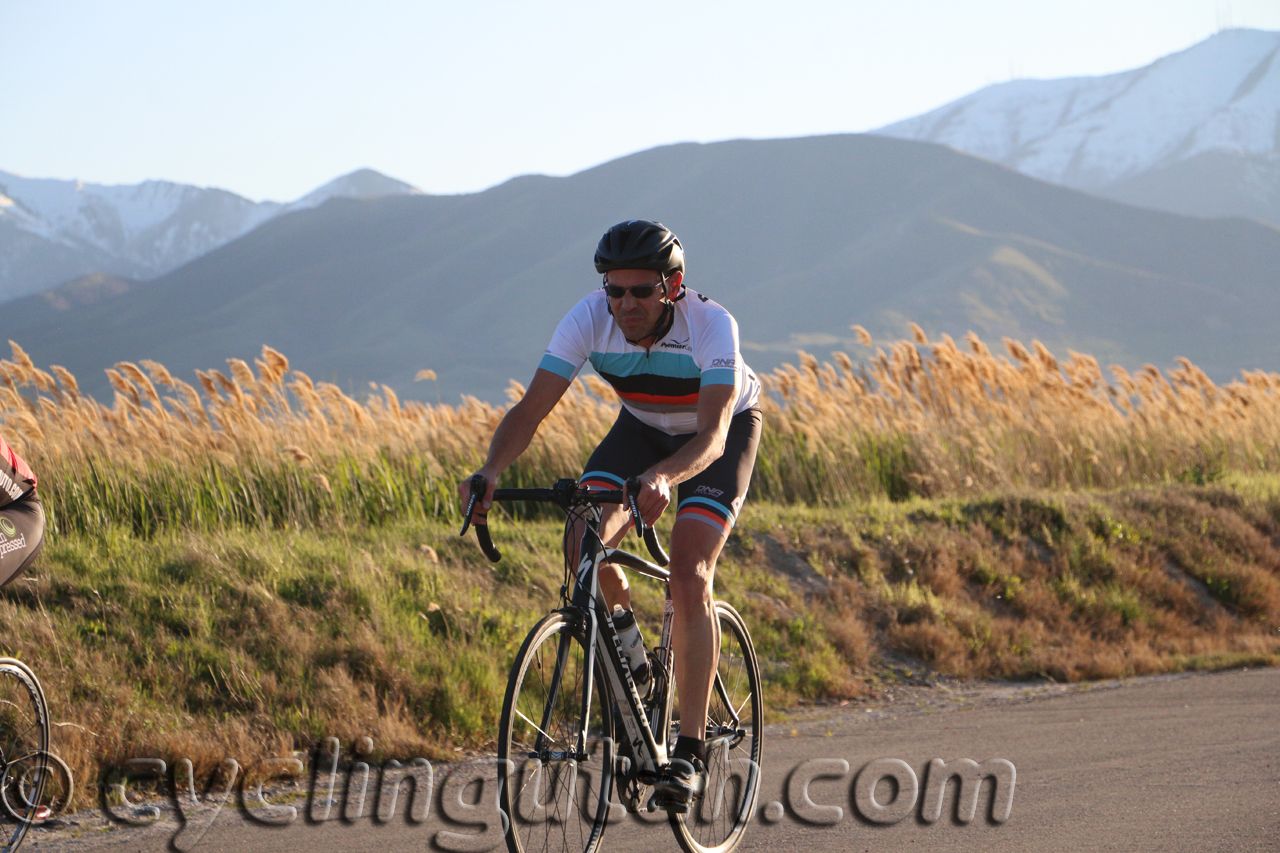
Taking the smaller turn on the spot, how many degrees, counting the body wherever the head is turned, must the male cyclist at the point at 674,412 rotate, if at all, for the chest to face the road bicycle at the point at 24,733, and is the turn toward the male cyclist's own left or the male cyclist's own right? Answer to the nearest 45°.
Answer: approximately 45° to the male cyclist's own right

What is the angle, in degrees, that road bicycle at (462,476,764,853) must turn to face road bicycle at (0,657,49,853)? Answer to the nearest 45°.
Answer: approximately 45° to its right

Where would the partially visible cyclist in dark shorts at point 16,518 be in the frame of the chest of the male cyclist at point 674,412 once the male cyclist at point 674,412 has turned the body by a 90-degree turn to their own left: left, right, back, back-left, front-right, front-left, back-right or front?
back-right

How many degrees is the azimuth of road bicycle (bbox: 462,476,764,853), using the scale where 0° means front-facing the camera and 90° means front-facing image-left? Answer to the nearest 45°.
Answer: approximately 45°

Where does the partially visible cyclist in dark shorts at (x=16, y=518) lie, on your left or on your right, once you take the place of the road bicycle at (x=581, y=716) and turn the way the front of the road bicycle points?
on your right

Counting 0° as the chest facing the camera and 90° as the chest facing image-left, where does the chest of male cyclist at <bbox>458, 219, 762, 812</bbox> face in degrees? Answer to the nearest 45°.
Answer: approximately 45°
